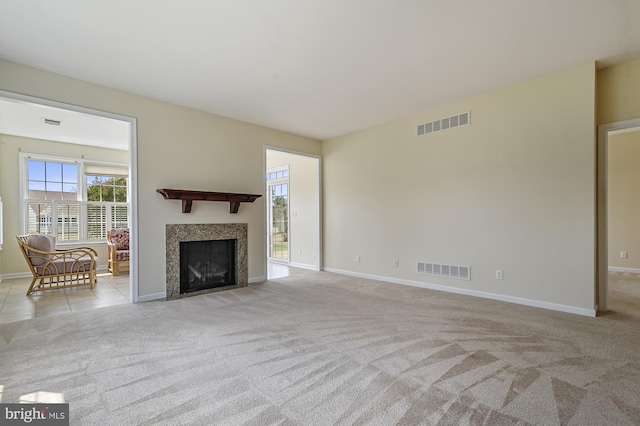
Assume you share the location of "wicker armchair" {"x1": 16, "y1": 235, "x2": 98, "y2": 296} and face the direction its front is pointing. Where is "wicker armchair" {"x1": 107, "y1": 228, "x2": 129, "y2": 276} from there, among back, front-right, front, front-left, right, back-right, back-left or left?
front-left

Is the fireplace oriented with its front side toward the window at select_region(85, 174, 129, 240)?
no

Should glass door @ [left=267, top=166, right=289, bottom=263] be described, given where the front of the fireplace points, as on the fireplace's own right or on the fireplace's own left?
on the fireplace's own left

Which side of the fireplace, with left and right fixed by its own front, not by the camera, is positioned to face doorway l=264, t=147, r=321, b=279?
left

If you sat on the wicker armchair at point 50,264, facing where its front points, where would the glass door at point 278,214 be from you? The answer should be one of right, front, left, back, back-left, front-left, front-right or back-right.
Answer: front

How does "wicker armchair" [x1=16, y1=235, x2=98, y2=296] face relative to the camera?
to the viewer's right

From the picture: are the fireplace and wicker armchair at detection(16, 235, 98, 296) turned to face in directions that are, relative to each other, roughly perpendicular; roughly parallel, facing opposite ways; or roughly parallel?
roughly perpendicular

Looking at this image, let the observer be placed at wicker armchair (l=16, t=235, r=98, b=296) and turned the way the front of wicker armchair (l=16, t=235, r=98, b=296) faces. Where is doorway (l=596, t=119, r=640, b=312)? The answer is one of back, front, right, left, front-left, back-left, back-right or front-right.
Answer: front-right

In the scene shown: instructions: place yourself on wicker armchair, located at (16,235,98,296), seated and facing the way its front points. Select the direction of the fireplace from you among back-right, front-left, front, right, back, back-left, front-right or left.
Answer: front-right

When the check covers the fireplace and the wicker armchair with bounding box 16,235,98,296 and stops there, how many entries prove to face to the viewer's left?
0

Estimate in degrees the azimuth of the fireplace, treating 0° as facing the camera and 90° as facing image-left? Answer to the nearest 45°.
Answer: approximately 315°

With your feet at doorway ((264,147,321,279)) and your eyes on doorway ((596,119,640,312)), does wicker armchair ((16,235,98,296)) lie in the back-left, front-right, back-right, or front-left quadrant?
back-right

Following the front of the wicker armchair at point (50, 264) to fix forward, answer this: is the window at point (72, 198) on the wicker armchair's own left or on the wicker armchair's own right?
on the wicker armchair's own left

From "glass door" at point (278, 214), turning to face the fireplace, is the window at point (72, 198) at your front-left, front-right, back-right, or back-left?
front-right

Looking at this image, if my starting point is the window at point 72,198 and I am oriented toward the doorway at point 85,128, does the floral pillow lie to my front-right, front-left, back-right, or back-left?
front-left
